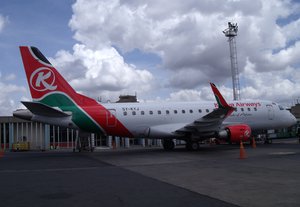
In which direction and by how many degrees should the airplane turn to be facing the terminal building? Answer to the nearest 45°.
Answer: approximately 90° to its left

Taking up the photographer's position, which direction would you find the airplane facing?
facing away from the viewer and to the right of the viewer
